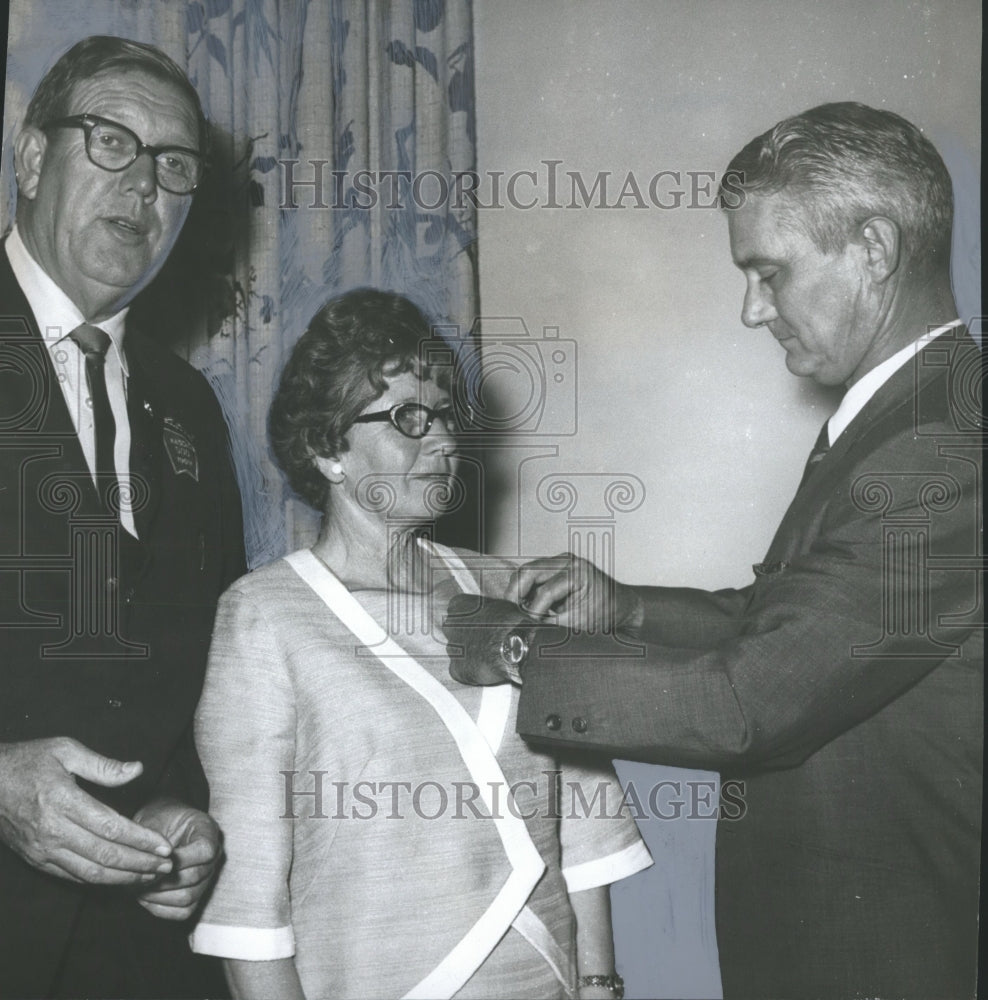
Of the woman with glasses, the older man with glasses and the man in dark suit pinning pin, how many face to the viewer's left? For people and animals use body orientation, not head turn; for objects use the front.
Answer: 1

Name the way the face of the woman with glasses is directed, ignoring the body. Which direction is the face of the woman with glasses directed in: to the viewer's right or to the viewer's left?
to the viewer's right

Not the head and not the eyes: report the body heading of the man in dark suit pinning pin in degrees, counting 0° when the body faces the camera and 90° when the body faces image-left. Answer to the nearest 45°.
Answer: approximately 90°

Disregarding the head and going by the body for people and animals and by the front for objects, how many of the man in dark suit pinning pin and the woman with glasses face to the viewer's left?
1

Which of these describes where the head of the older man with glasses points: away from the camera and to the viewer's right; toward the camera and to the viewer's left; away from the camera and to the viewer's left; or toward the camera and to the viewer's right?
toward the camera and to the viewer's right

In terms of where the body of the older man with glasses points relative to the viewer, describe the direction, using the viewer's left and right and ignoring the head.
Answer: facing the viewer and to the right of the viewer

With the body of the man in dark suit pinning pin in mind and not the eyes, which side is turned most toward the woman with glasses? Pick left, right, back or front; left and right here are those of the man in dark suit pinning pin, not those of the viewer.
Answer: front

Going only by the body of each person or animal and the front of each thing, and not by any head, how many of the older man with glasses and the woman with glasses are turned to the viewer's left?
0

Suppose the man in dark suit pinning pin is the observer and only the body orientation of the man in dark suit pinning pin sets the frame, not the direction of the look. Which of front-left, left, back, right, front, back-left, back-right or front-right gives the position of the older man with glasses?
front

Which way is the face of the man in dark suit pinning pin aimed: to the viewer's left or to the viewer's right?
to the viewer's left

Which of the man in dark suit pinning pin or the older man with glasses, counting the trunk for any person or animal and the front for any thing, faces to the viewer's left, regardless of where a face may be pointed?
the man in dark suit pinning pin
